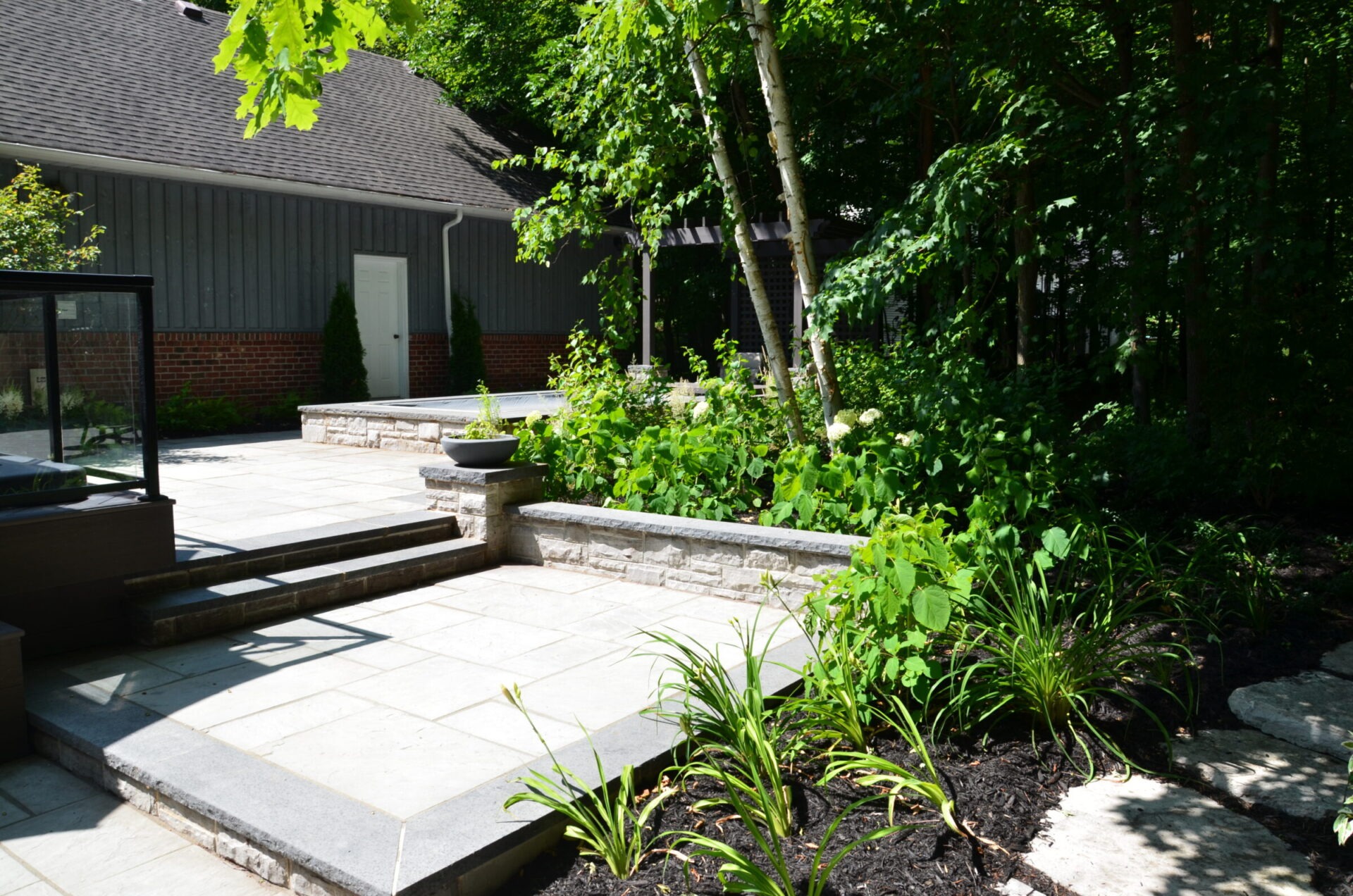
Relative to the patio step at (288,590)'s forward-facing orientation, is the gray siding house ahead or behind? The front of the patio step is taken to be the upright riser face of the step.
behind

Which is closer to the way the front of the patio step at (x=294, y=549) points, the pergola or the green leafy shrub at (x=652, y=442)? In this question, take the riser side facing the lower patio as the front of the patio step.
the green leafy shrub

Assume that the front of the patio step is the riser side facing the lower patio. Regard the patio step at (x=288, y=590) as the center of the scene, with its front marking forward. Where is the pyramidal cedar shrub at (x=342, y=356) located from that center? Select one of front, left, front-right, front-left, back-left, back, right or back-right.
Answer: back-left

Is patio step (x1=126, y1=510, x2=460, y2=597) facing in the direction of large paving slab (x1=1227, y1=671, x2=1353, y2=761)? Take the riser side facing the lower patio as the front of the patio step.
yes

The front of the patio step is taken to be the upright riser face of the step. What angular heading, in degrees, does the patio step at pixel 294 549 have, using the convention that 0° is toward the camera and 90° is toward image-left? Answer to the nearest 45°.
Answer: approximately 315°

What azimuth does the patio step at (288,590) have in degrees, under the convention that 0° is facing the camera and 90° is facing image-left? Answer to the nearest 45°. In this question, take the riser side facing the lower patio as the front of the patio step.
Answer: approximately 315°

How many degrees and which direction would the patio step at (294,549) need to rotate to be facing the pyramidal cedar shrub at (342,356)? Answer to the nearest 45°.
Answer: approximately 135° to its left

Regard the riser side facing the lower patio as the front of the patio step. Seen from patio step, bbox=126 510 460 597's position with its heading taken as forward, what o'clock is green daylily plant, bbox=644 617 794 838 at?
The green daylily plant is roughly at 1 o'clock from the patio step.

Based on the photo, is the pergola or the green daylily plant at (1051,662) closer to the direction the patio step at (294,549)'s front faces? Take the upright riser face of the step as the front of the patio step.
the green daylily plant

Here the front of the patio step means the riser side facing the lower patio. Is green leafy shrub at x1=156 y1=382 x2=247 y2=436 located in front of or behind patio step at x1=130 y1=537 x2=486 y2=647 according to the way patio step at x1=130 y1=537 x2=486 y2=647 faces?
behind

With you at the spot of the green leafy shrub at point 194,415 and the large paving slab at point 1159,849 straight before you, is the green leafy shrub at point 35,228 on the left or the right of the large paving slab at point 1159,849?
right
